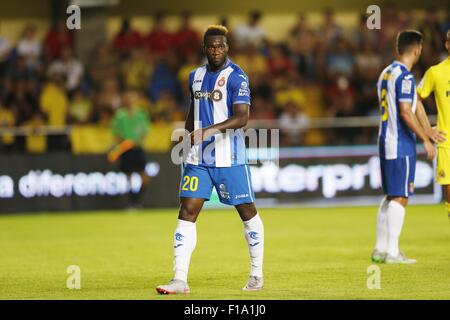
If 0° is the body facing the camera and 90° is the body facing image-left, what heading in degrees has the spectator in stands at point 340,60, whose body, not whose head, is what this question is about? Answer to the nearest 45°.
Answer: approximately 0°

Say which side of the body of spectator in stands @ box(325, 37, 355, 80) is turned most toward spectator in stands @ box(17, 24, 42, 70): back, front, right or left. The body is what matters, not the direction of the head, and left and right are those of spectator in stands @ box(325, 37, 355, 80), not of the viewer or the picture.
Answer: right

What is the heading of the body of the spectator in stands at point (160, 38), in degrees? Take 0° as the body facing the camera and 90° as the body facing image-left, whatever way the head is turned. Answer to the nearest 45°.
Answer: approximately 0°

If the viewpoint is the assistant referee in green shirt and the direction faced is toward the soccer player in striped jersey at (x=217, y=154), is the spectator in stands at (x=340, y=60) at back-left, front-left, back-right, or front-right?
back-left

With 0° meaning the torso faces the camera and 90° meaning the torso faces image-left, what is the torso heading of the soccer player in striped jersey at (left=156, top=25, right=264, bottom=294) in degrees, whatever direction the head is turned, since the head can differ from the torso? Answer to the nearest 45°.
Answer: approximately 45°

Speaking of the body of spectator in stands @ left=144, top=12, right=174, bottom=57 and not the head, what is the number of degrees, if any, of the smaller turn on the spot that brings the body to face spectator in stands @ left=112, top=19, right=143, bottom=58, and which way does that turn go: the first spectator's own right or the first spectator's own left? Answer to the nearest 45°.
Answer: approximately 90° to the first spectator's own right

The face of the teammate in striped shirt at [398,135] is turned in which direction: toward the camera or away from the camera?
away from the camera

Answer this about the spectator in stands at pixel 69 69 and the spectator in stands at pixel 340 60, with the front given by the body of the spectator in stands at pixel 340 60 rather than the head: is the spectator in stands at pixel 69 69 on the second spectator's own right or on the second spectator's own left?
on the second spectator's own right
